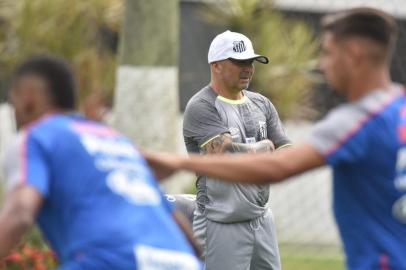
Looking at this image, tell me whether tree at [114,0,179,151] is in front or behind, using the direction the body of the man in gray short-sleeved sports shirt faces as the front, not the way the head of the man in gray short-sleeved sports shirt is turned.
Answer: behind

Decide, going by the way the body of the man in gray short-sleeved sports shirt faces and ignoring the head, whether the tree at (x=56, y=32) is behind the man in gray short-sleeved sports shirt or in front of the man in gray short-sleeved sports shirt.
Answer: behind

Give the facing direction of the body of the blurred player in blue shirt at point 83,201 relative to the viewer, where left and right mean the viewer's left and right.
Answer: facing away from the viewer and to the left of the viewer

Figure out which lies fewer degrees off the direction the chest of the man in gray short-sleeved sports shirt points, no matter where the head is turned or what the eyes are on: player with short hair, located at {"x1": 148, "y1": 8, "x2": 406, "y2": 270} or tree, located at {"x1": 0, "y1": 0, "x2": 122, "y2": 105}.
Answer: the player with short hair

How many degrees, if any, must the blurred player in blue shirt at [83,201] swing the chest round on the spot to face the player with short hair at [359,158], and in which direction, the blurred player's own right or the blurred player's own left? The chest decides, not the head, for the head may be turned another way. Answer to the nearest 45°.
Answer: approximately 135° to the blurred player's own right

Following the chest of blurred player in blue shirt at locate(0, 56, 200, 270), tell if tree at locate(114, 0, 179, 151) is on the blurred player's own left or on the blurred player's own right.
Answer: on the blurred player's own right

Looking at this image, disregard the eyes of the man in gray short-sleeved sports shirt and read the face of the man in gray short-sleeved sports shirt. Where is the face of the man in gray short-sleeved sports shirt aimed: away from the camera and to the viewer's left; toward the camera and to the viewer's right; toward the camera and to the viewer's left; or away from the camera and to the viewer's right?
toward the camera and to the viewer's right

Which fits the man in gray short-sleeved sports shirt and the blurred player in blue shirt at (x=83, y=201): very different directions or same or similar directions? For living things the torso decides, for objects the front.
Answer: very different directions

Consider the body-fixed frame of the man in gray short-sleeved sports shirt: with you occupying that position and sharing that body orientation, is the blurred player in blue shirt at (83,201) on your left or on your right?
on your right

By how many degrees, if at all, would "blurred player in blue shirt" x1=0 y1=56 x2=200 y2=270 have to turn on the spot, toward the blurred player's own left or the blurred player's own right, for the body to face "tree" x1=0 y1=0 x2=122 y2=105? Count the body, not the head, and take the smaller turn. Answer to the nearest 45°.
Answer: approximately 45° to the blurred player's own right

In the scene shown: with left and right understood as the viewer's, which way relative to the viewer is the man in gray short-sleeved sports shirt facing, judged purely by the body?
facing the viewer and to the right of the viewer

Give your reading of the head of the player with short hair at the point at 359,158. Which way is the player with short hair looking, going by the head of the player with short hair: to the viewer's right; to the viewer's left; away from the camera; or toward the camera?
to the viewer's left
